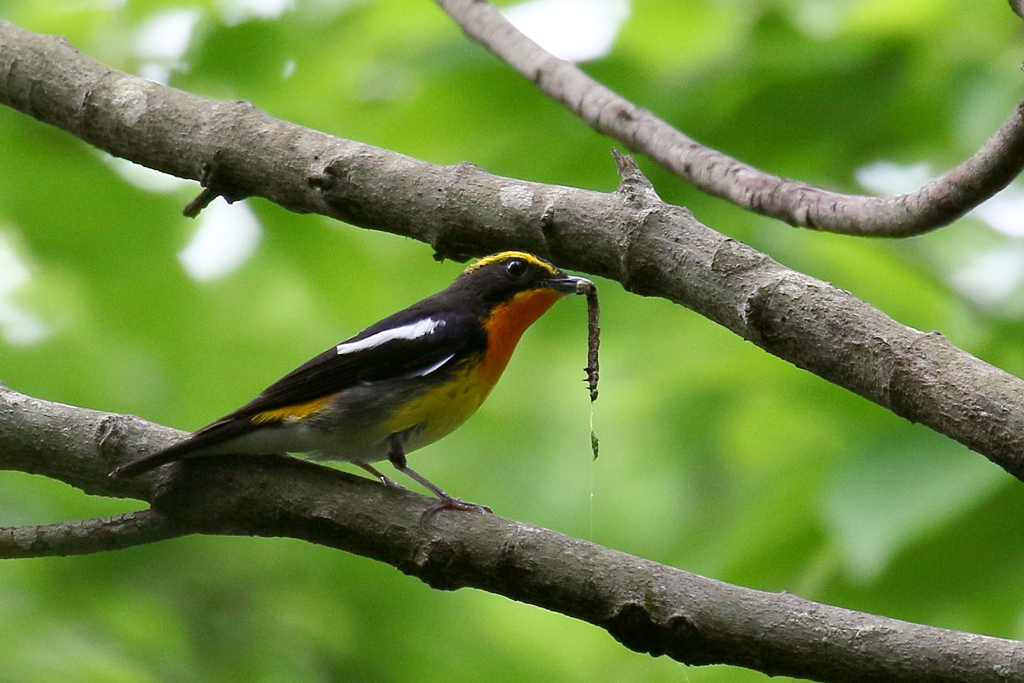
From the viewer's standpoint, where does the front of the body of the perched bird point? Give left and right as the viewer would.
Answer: facing to the right of the viewer
